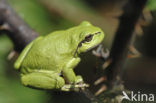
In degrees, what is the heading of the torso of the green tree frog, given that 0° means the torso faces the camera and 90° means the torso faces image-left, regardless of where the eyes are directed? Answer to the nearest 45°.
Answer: approximately 270°

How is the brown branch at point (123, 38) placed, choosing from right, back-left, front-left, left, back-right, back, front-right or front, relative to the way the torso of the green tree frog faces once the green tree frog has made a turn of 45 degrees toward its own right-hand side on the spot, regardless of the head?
front
